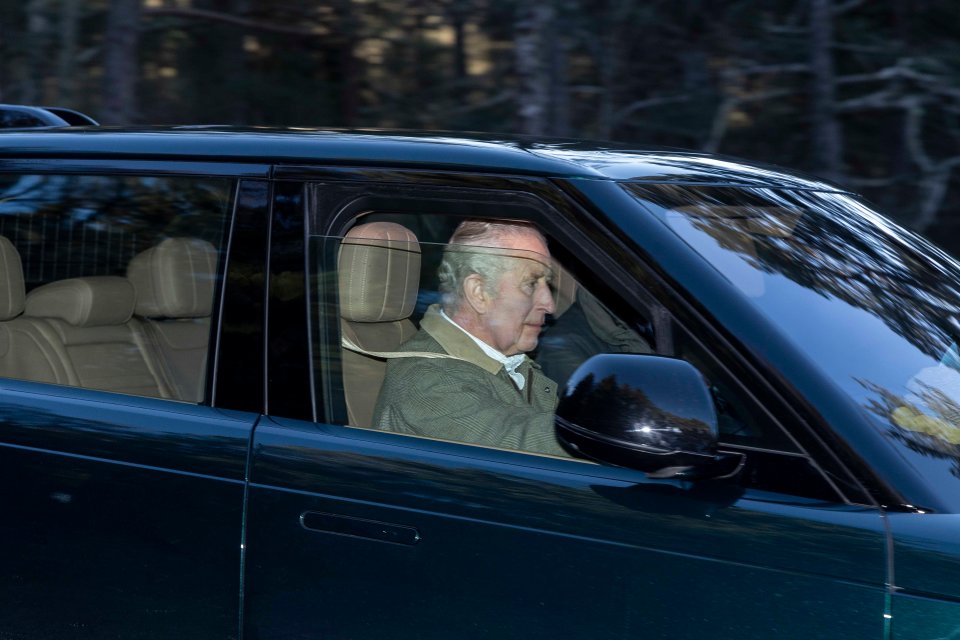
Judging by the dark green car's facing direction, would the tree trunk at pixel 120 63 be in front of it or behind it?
behind

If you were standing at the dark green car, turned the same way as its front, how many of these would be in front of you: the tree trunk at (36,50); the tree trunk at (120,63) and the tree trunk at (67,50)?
0

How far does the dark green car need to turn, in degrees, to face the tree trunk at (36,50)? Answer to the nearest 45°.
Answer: approximately 180°

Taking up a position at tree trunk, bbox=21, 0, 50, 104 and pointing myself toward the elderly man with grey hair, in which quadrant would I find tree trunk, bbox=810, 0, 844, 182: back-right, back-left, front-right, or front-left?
front-left

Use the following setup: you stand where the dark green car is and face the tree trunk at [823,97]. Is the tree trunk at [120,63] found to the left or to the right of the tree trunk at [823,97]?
left

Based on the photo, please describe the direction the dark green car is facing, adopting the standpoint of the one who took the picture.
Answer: facing the viewer and to the right of the viewer

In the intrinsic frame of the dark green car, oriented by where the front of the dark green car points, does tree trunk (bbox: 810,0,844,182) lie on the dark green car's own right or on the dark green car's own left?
on the dark green car's own left
